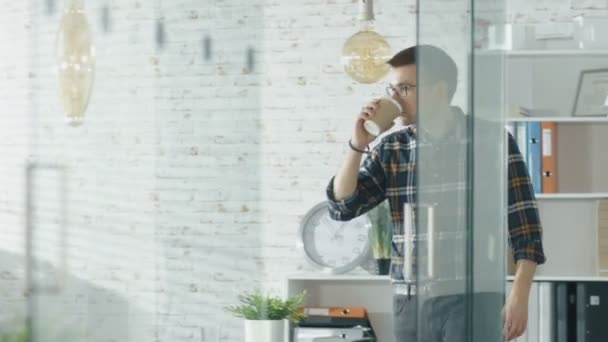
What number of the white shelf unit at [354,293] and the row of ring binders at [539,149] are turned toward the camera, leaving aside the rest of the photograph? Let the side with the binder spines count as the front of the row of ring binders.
2

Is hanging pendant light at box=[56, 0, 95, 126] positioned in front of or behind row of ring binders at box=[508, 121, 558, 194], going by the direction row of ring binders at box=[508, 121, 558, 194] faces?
in front

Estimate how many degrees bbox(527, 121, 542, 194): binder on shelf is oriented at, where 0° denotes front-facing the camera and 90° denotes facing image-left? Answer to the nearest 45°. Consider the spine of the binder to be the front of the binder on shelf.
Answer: approximately 0°

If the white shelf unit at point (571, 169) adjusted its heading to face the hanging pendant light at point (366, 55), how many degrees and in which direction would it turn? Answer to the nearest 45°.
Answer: approximately 45° to its right

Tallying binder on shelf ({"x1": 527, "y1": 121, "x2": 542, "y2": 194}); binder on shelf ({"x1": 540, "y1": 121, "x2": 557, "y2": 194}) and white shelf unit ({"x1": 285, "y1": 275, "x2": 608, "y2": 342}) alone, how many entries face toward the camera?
3

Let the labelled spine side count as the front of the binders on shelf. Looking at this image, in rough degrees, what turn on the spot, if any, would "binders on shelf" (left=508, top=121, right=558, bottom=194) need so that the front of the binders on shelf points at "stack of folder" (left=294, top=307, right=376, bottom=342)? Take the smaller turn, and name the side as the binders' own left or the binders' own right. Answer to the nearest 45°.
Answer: approximately 90° to the binders' own right

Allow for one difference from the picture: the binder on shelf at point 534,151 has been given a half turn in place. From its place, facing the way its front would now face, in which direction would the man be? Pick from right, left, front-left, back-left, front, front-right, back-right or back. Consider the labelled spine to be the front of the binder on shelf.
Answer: back

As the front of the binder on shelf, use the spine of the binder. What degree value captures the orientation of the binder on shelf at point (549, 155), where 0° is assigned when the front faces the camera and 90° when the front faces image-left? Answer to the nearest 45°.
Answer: approximately 0°

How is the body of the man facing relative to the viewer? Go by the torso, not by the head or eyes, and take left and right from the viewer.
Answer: facing the viewer and to the left of the viewer

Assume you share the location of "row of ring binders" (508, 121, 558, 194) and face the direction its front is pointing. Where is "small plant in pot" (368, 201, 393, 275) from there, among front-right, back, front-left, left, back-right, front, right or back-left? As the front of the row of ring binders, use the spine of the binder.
right

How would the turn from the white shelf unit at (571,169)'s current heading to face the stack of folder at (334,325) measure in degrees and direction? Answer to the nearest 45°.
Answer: approximately 90° to its right

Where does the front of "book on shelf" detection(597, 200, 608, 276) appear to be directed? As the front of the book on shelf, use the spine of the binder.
toward the camera
